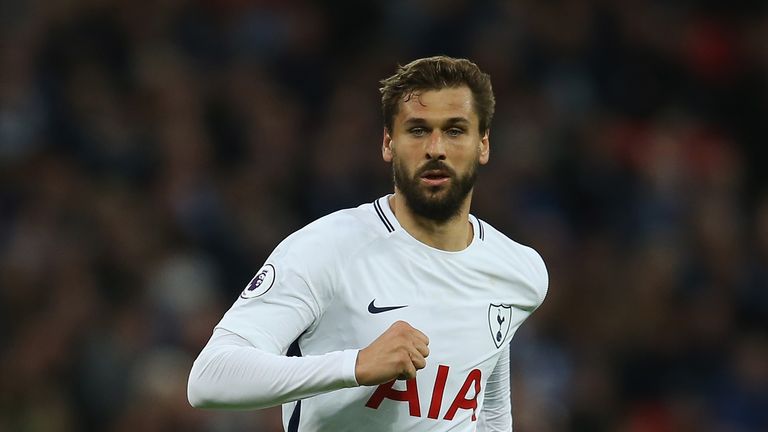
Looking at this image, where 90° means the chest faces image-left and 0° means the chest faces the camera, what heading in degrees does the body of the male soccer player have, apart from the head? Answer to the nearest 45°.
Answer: approximately 315°
